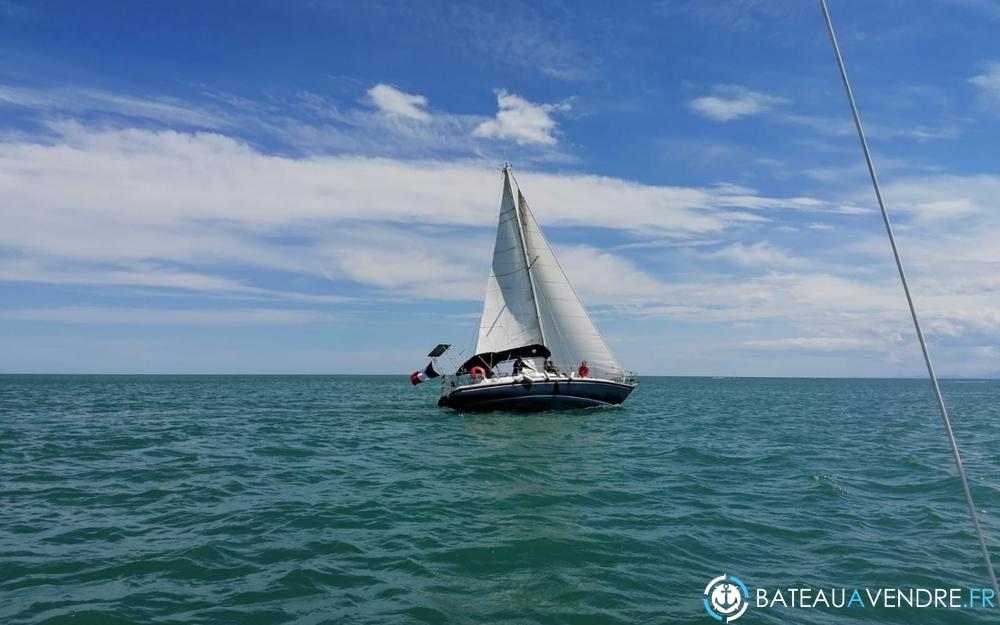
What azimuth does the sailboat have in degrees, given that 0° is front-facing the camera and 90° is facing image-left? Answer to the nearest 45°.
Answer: approximately 270°
